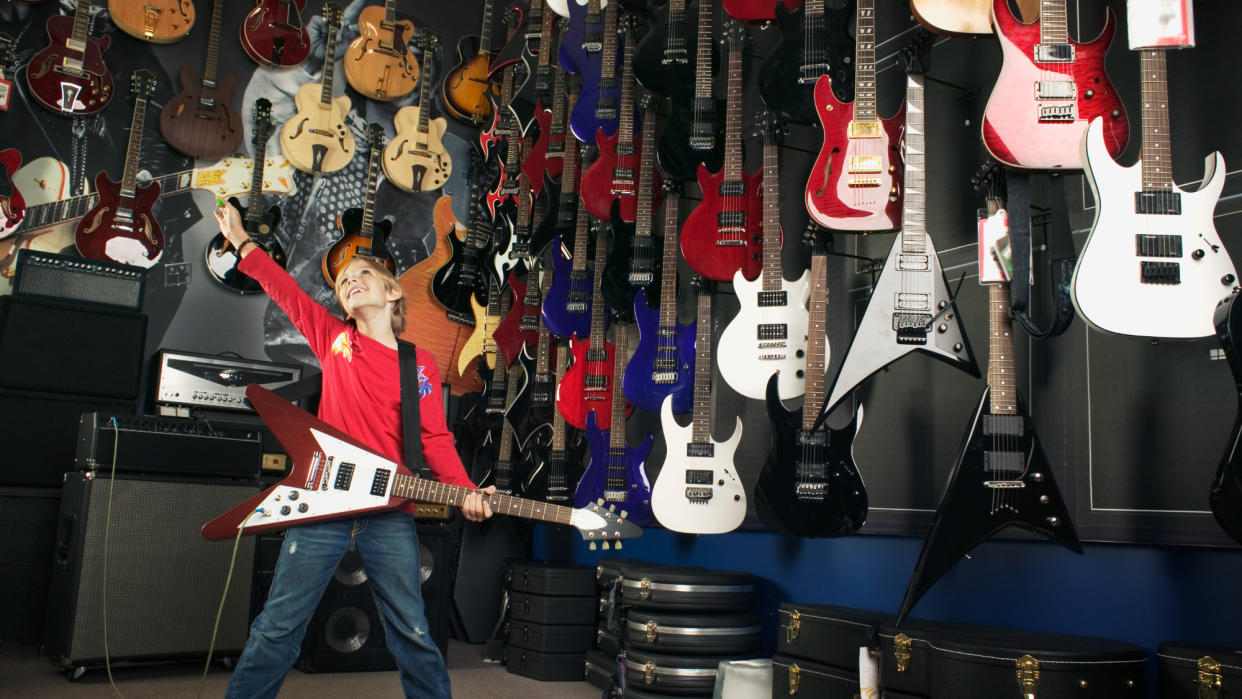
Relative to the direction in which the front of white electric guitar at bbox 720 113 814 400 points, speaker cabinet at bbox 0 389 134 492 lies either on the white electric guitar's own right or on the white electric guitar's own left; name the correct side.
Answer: on the white electric guitar's own right

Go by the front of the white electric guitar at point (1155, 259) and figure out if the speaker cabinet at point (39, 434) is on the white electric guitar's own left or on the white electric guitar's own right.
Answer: on the white electric guitar's own right

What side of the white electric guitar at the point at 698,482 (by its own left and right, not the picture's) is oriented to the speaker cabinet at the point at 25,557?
right

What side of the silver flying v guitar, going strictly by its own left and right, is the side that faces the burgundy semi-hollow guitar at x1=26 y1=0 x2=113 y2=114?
right

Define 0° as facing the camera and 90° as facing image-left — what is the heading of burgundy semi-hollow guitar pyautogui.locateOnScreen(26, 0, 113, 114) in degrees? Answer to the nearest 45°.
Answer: approximately 0°

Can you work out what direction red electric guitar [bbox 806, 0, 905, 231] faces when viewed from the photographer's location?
facing the viewer

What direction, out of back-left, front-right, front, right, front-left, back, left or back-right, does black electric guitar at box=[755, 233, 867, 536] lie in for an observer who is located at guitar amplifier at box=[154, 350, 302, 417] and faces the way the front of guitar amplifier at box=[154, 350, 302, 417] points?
front-left

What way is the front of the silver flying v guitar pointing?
toward the camera

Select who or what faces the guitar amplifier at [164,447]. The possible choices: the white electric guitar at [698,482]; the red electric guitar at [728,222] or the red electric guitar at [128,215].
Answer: the red electric guitar at [128,215]

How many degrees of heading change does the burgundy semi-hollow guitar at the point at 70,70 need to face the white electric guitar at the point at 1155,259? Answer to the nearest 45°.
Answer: approximately 45° to its left

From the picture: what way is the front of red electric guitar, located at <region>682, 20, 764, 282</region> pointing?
toward the camera

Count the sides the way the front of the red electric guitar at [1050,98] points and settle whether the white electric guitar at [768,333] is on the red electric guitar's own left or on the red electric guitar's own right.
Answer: on the red electric guitar's own right

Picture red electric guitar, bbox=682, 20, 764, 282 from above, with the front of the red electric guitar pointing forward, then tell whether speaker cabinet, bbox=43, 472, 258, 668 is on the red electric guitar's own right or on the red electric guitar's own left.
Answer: on the red electric guitar's own right
